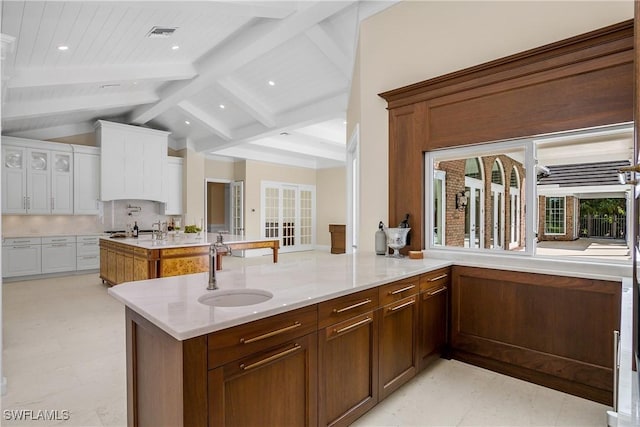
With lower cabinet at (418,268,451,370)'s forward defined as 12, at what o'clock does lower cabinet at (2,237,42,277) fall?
lower cabinet at (2,237,42,277) is roughly at 5 o'clock from lower cabinet at (418,268,451,370).

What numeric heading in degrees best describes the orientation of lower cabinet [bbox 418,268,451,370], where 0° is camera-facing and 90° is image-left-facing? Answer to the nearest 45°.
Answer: approximately 315°

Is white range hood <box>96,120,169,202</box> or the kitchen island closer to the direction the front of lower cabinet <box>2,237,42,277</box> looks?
the kitchen island

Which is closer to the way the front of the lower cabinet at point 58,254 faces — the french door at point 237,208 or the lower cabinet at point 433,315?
the lower cabinet

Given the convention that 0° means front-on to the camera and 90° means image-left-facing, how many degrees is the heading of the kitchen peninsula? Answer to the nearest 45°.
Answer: approximately 315°

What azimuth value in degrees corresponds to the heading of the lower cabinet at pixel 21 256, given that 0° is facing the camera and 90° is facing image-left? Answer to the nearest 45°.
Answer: approximately 0°

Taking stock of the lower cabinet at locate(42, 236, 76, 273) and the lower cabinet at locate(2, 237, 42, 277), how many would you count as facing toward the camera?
2

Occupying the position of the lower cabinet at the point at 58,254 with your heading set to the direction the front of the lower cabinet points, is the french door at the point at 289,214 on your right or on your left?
on your left

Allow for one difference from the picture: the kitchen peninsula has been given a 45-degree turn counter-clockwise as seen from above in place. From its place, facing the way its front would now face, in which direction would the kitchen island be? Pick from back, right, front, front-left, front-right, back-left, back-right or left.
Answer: back-left

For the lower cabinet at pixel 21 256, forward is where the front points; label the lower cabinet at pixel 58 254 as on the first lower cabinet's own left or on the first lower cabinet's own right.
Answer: on the first lower cabinet's own left

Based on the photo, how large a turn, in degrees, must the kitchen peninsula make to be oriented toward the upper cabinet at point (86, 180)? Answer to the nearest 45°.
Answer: approximately 180°

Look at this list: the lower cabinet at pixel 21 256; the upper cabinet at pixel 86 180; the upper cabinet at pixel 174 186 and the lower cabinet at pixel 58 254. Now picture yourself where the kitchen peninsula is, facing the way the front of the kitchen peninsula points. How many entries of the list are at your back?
4
